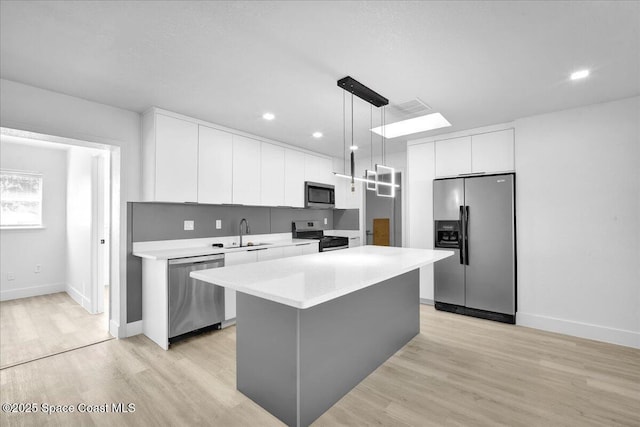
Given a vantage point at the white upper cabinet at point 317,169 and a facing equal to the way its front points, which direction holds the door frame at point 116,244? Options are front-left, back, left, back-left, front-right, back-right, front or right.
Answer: right

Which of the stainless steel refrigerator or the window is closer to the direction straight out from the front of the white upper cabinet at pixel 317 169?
the stainless steel refrigerator

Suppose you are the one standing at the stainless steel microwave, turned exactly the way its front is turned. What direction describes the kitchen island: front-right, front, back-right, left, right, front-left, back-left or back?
front-right

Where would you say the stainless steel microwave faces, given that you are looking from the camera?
facing the viewer and to the right of the viewer

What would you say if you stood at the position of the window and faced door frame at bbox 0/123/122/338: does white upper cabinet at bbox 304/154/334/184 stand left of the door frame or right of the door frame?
left

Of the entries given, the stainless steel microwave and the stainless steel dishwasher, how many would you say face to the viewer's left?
0

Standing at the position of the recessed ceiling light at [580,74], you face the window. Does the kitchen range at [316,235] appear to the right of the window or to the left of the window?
right

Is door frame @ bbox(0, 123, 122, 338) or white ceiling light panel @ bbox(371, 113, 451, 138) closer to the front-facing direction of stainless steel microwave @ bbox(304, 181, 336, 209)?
the white ceiling light panel

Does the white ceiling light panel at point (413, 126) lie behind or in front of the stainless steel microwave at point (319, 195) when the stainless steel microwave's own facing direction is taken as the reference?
in front

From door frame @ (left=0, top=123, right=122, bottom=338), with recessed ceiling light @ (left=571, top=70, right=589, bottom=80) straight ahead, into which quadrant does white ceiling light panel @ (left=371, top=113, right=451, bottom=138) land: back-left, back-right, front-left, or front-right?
front-left

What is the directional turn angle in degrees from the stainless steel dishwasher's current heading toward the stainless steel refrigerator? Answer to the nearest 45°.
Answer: approximately 45° to its left

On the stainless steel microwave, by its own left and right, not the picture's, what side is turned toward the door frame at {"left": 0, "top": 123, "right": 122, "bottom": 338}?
right

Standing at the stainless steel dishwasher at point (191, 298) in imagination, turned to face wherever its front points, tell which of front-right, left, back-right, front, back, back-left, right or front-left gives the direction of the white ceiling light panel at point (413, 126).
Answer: front-left

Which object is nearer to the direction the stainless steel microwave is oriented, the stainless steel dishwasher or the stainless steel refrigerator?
the stainless steel refrigerator

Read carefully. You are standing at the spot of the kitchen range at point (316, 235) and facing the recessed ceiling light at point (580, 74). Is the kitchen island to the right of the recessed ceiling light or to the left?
right

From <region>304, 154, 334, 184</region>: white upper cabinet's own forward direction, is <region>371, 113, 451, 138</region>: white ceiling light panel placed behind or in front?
in front

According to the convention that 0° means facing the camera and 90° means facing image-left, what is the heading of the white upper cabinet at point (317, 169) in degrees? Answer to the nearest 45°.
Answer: approximately 315°
